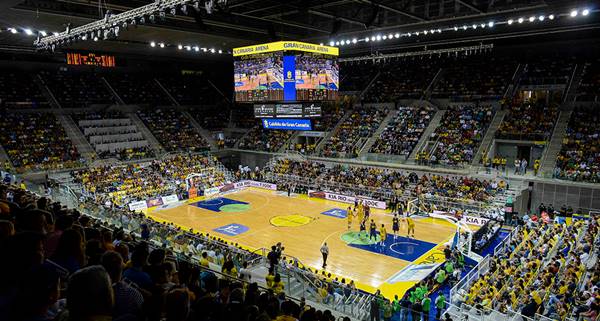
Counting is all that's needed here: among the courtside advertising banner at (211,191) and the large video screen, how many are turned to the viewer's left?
0

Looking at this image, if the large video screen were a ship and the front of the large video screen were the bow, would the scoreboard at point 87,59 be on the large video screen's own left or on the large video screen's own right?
on the large video screen's own right

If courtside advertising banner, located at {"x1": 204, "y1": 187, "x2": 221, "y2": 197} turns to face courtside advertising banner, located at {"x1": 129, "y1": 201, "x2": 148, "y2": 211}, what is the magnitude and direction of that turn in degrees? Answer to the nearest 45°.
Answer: approximately 90° to its right

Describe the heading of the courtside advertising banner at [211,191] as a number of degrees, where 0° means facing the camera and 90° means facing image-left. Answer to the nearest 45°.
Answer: approximately 315°

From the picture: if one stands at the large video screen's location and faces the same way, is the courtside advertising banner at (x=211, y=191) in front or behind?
behind

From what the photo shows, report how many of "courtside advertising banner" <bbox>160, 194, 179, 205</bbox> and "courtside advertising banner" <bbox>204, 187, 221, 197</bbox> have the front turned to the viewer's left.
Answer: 0

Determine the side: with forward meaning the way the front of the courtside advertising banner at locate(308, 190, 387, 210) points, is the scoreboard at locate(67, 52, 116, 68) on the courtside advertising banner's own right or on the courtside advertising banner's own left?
on the courtside advertising banner's own right

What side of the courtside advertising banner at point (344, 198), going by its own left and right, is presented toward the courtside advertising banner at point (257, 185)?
right

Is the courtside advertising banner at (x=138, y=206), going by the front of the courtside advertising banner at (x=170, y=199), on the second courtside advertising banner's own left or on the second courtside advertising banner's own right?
on the second courtside advertising banner's own right

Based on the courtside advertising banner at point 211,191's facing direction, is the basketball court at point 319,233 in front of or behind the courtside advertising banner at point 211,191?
in front
